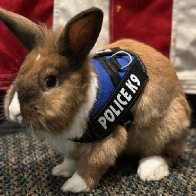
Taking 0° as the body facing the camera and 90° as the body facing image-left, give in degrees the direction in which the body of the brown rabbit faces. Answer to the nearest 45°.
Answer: approximately 45°
